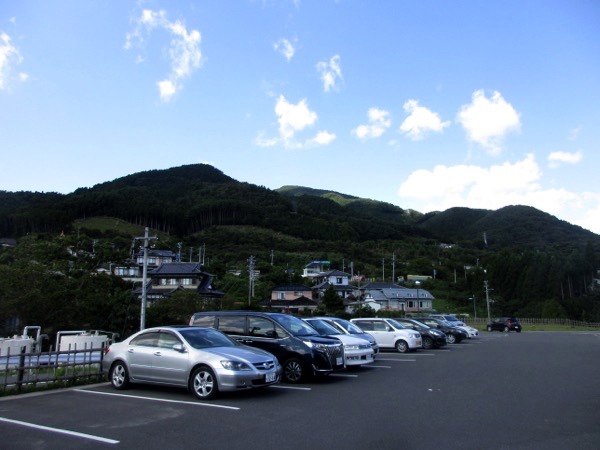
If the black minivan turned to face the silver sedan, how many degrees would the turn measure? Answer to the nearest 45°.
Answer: approximately 90° to its right

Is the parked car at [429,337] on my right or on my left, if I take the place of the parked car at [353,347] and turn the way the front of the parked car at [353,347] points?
on my left

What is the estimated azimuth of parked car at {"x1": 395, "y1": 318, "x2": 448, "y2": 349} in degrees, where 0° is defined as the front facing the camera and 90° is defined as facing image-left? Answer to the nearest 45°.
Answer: approximately 315°

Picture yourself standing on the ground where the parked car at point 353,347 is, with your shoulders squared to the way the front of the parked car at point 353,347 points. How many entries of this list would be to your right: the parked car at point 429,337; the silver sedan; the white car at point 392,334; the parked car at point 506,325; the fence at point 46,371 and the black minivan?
3

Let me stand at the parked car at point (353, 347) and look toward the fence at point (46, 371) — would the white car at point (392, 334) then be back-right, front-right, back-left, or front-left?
back-right

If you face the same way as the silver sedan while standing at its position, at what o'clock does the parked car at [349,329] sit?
The parked car is roughly at 9 o'clock from the silver sedan.

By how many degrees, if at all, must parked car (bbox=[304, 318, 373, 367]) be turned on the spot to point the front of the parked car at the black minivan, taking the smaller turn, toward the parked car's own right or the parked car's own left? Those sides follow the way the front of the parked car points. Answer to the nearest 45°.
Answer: approximately 90° to the parked car's own right

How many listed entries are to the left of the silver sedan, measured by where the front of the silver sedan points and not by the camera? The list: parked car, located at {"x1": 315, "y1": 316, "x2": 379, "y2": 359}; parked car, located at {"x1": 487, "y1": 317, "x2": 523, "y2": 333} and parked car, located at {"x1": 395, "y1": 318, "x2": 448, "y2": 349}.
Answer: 3

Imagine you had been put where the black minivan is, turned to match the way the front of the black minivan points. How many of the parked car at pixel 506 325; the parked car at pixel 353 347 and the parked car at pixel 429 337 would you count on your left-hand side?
3

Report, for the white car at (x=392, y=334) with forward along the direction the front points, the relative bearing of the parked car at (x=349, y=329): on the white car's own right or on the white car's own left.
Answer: on the white car's own right

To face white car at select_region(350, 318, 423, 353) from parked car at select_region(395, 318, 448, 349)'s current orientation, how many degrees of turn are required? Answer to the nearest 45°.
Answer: approximately 90° to its right

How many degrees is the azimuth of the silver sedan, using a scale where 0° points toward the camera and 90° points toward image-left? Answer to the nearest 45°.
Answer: approximately 315°

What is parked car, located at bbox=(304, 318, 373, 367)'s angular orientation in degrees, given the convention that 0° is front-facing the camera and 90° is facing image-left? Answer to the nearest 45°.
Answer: approximately 315°

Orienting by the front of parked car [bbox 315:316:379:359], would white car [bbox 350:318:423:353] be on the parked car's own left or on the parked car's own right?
on the parked car's own left

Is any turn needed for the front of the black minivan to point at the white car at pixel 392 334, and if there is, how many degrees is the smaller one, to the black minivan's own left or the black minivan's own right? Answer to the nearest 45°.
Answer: approximately 90° to the black minivan's own left

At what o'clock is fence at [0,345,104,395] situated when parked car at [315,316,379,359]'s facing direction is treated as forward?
The fence is roughly at 3 o'clock from the parked car.
